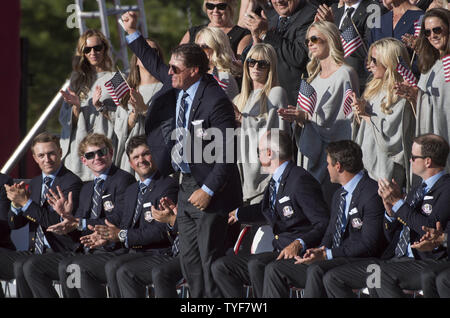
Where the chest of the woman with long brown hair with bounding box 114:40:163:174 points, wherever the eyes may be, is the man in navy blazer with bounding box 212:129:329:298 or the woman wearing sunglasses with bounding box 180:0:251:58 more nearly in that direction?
the man in navy blazer

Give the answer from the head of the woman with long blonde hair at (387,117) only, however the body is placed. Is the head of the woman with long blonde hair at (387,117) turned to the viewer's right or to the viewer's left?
to the viewer's left

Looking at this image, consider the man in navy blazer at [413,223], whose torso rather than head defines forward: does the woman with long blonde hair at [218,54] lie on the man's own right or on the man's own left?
on the man's own right

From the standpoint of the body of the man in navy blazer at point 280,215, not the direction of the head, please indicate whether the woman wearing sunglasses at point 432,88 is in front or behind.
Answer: behind

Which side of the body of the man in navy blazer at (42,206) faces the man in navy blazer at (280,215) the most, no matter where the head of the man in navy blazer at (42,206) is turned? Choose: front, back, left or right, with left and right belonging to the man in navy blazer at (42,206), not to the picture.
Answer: left

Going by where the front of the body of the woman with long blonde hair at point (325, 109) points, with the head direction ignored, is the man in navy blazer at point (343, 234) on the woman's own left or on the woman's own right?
on the woman's own left

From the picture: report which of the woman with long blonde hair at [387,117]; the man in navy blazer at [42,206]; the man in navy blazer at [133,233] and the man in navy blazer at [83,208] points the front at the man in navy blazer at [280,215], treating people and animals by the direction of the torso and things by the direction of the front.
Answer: the woman with long blonde hair

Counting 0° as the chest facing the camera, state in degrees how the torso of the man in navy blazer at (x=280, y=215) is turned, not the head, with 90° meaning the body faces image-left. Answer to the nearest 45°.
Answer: approximately 45°

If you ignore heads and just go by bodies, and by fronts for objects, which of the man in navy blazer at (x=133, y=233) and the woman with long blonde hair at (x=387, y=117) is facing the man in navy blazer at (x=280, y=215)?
the woman with long blonde hair

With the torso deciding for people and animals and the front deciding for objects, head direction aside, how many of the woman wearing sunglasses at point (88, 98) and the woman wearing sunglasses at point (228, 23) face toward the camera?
2

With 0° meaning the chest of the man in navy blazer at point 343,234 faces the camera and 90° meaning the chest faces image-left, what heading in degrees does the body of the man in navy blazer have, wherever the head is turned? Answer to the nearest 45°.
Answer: approximately 45°
